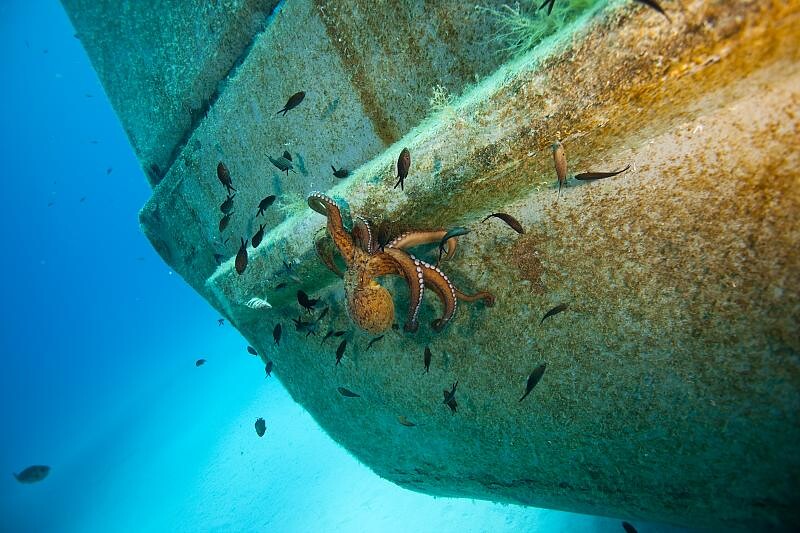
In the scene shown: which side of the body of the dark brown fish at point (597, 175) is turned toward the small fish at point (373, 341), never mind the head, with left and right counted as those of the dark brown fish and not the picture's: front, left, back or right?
front

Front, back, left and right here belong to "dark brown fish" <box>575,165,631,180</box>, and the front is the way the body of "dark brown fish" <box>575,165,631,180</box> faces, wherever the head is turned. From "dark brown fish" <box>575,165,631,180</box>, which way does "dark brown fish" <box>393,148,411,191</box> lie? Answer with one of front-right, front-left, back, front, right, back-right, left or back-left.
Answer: front

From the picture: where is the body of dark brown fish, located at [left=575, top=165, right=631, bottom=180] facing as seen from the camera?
to the viewer's left

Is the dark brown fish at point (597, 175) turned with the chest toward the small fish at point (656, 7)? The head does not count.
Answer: no

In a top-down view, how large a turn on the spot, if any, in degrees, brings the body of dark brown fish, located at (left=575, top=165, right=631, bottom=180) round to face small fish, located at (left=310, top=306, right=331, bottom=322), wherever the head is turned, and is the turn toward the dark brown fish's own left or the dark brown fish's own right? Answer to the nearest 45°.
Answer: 0° — it already faces it

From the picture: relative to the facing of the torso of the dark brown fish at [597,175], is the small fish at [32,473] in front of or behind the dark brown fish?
in front
